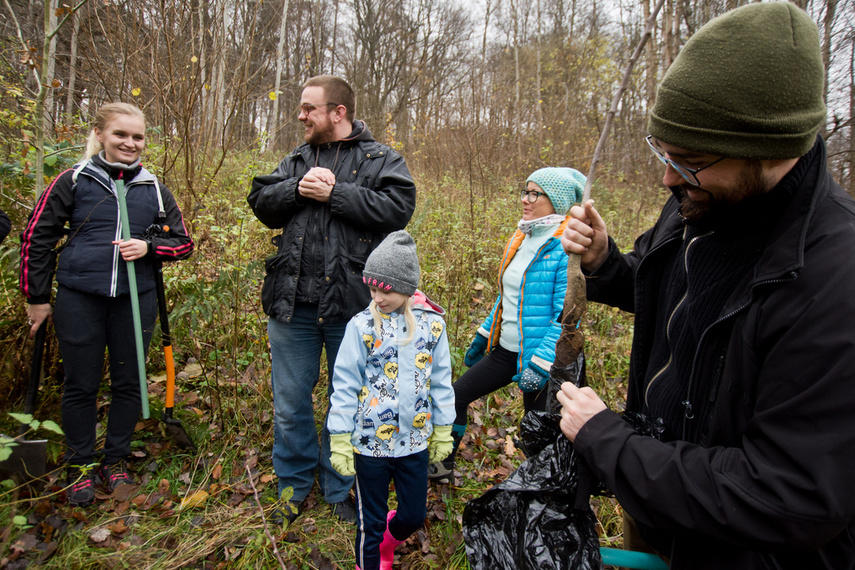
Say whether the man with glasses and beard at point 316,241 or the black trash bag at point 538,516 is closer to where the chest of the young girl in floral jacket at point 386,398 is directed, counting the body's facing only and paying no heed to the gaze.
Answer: the black trash bag

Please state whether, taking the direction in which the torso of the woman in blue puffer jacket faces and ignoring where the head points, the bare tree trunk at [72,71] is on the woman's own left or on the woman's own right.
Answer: on the woman's own right

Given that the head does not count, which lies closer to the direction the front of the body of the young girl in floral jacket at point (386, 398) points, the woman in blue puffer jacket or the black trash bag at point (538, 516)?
the black trash bag

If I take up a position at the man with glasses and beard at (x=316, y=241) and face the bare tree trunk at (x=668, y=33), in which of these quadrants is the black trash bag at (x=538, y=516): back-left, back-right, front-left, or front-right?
back-right

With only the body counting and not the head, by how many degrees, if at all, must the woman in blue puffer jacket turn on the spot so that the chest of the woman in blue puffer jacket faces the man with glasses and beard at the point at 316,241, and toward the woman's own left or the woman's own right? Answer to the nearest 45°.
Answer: approximately 45° to the woman's own right

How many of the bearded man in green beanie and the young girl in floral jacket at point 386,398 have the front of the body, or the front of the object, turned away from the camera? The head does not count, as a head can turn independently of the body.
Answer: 0

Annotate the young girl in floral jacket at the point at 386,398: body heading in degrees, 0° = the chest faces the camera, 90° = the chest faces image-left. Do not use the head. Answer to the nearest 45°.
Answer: approximately 0°

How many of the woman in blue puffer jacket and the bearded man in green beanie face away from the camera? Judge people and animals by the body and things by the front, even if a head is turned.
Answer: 0

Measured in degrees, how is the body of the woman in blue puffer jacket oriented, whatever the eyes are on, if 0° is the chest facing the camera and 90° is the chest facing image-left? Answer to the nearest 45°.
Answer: approximately 45°

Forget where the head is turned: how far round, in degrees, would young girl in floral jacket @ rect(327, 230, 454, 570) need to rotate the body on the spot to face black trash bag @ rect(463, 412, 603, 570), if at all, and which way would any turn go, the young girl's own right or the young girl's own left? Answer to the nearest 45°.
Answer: approximately 45° to the young girl's own left

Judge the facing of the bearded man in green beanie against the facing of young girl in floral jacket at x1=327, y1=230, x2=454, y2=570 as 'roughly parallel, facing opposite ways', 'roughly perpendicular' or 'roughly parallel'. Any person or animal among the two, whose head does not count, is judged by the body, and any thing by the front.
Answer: roughly perpendicular
